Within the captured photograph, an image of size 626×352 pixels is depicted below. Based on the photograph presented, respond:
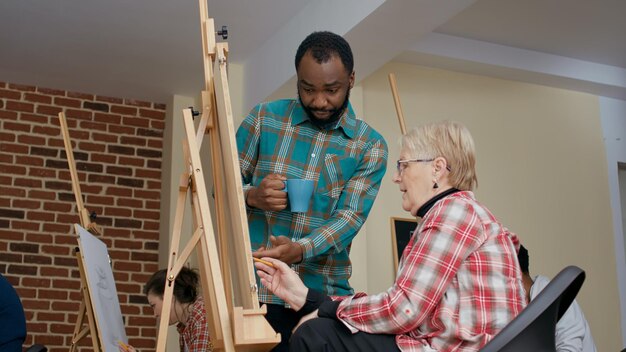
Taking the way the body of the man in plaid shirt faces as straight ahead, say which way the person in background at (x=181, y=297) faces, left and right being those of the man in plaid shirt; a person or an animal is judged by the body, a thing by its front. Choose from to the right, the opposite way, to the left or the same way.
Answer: to the right

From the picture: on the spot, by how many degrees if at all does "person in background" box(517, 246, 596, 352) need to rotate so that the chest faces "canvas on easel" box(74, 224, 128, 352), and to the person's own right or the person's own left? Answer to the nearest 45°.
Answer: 0° — they already face it

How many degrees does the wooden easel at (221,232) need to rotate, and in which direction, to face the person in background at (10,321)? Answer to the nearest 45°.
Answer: approximately 135° to its left

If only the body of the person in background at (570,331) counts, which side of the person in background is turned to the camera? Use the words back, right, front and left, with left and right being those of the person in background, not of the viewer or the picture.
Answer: left

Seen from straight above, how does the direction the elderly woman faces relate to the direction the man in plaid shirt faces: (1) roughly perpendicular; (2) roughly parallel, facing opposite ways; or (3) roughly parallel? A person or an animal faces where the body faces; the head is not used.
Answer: roughly perpendicular

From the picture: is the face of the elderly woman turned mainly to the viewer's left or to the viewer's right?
to the viewer's left

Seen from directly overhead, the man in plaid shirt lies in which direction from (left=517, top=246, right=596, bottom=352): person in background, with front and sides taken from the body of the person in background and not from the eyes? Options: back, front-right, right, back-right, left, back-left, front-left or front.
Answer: front-left

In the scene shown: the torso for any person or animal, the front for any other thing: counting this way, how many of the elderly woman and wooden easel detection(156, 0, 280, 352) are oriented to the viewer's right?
1

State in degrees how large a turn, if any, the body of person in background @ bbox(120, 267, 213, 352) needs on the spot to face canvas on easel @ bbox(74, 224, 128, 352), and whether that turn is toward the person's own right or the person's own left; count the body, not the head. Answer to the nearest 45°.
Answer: approximately 45° to the person's own left

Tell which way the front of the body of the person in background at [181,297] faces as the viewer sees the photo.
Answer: to the viewer's left

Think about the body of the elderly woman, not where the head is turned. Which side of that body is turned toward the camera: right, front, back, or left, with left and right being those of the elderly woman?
left

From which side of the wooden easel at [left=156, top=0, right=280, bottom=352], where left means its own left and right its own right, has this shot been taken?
right
